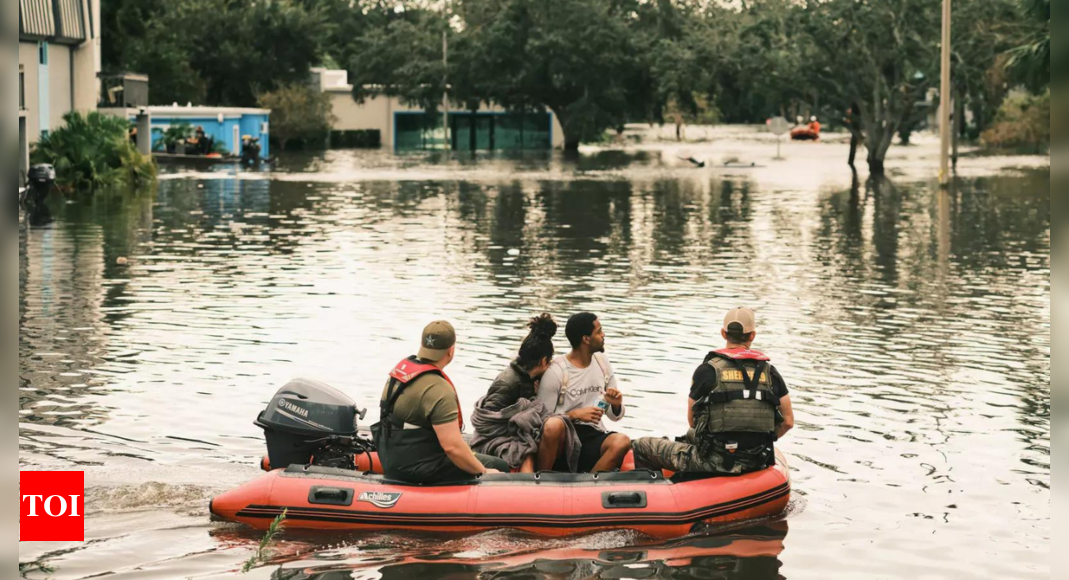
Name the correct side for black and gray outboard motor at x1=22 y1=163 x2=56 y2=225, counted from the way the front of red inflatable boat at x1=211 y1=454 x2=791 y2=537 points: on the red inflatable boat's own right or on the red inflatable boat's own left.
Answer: on the red inflatable boat's own left

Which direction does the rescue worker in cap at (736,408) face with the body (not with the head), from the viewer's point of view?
away from the camera

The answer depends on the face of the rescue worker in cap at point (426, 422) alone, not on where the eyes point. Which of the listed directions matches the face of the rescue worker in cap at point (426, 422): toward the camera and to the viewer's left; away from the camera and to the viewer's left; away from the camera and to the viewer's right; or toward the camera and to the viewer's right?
away from the camera and to the viewer's right

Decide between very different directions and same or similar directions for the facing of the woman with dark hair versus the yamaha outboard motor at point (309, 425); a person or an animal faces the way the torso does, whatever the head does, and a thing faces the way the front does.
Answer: same or similar directions

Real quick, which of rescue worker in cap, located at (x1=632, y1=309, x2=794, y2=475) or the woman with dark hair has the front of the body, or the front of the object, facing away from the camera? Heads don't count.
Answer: the rescue worker in cap

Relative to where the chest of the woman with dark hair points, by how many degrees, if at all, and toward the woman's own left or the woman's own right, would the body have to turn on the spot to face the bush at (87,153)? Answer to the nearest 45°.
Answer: approximately 90° to the woman's own left

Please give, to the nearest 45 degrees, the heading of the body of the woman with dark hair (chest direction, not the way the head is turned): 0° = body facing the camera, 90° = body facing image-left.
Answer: approximately 270°

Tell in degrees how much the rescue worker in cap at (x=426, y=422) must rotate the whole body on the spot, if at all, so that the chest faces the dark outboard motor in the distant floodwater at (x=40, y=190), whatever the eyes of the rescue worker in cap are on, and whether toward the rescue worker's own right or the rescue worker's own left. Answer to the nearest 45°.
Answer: approximately 45° to the rescue worker's own left

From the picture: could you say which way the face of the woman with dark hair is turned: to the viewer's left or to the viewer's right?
to the viewer's right

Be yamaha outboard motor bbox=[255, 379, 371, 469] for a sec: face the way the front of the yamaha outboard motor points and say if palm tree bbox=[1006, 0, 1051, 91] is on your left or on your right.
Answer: on your left

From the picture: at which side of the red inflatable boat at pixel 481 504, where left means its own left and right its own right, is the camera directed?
right

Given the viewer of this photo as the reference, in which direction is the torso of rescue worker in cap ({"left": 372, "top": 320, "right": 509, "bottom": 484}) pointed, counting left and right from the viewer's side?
facing away from the viewer and to the right of the viewer

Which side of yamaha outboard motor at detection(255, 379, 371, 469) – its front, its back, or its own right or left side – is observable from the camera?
right

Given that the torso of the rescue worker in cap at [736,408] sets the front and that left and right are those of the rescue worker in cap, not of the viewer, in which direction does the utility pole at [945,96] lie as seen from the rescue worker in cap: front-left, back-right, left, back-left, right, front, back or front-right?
front

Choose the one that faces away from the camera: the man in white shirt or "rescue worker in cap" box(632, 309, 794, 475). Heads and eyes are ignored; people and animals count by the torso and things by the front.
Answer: the rescue worker in cap

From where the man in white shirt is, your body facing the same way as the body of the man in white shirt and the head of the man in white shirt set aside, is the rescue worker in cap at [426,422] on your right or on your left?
on your right

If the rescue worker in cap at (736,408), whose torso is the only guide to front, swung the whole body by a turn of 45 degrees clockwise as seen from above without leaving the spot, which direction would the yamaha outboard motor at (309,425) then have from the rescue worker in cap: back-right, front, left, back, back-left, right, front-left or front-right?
back-left

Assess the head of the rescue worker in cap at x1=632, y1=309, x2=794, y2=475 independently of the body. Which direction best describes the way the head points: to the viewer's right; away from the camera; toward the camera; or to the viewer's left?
away from the camera
